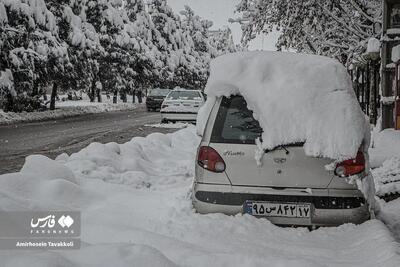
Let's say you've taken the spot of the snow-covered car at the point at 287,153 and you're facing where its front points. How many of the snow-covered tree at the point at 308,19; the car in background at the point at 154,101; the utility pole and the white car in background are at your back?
0

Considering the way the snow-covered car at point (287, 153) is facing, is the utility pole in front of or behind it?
in front

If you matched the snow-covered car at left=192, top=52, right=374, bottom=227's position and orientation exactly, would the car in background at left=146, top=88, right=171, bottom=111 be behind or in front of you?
in front

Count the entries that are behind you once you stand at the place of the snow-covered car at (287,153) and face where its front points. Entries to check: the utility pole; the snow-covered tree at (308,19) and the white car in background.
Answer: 0

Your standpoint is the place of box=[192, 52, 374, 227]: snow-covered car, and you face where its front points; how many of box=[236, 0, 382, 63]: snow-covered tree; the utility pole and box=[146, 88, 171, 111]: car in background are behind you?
0

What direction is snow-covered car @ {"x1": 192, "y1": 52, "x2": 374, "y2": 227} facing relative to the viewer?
away from the camera

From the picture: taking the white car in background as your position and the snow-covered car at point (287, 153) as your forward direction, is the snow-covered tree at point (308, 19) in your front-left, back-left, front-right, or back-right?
front-left

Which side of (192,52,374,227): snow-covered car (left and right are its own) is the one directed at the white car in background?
front

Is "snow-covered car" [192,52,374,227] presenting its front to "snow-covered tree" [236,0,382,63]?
yes
